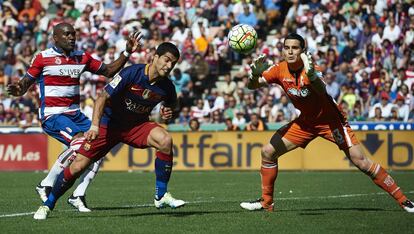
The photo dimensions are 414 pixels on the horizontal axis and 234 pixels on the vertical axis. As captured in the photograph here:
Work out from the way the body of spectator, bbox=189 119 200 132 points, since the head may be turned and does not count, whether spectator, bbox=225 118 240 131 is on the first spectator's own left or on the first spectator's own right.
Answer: on the first spectator's own left

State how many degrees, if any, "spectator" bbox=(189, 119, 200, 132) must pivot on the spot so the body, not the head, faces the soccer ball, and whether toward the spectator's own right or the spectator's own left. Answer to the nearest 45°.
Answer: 0° — they already face it

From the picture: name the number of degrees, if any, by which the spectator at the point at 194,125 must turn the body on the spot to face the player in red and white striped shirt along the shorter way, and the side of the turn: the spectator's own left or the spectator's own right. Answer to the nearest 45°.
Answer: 0° — they already face them

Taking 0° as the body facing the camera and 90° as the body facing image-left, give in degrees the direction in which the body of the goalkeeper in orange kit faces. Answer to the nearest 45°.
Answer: approximately 45°

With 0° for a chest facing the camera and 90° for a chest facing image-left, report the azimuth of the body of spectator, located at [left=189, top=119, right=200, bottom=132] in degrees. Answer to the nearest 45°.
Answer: approximately 0°

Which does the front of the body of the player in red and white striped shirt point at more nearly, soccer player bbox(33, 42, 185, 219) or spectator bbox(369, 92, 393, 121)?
the soccer player
